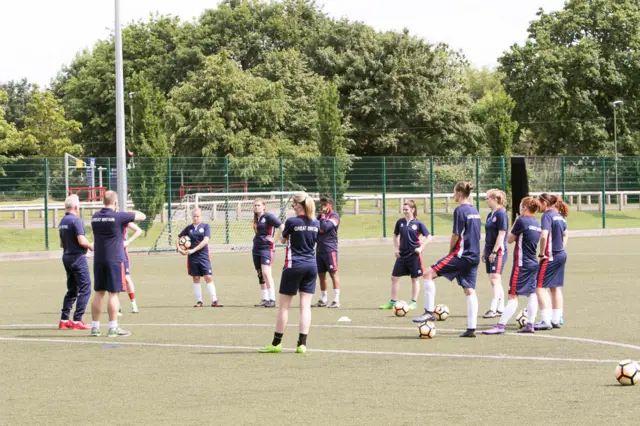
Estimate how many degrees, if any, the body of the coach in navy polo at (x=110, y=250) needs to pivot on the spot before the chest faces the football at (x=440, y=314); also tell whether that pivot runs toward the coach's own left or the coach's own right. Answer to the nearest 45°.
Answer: approximately 45° to the coach's own right

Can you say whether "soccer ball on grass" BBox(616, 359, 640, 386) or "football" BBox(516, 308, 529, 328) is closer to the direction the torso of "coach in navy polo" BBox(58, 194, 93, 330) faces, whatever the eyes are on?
the football

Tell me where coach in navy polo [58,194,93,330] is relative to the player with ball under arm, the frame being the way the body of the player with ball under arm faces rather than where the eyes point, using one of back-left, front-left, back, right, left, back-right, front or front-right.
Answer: front-right

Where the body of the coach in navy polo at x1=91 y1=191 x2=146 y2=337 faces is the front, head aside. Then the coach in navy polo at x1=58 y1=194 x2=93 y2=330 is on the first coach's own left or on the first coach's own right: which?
on the first coach's own left

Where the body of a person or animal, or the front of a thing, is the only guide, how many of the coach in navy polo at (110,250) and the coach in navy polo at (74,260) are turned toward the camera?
0

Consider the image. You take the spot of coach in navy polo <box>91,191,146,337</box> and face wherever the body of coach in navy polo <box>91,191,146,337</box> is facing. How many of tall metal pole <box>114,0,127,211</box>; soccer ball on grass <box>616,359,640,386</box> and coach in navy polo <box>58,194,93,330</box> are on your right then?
1

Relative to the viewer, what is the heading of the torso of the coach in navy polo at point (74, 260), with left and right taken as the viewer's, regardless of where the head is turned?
facing away from the viewer and to the right of the viewer

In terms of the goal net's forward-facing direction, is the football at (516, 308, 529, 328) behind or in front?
in front

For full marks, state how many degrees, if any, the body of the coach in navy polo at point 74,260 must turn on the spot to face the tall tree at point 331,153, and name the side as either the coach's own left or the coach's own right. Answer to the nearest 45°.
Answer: approximately 45° to the coach's own left

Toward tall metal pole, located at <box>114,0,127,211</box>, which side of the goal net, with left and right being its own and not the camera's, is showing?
right

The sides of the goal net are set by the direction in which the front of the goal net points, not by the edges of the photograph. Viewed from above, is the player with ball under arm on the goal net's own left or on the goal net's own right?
on the goal net's own right

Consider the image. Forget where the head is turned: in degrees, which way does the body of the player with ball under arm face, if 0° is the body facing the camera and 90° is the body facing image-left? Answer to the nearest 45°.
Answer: approximately 0°

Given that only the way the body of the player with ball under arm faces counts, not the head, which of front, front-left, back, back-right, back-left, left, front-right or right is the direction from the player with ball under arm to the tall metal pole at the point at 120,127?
back
